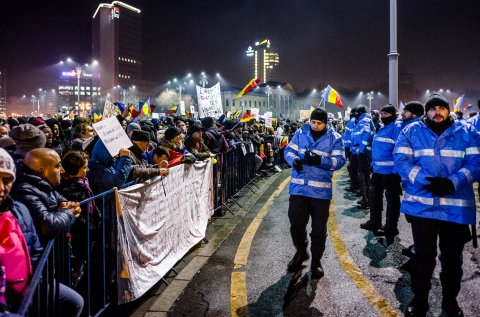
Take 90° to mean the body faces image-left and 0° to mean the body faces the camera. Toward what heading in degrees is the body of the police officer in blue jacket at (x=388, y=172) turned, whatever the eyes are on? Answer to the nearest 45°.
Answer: approximately 45°

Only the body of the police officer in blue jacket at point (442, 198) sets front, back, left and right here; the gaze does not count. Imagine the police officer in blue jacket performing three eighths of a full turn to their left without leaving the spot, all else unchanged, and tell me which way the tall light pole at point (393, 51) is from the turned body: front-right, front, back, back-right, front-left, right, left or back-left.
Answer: front-left

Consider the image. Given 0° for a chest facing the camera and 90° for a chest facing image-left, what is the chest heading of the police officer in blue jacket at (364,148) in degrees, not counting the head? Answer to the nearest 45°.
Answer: approximately 90°

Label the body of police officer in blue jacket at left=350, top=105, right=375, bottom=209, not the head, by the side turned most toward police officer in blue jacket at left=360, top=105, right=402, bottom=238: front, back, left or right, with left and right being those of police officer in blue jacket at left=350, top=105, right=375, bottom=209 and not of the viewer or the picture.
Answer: left

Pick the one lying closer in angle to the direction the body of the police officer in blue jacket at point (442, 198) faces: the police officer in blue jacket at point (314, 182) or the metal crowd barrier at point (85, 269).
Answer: the metal crowd barrier

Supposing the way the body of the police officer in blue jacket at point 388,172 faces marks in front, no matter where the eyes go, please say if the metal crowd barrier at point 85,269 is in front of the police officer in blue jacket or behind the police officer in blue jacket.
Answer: in front

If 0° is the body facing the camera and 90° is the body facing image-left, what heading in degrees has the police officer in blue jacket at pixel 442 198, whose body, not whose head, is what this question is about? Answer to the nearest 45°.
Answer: approximately 0°

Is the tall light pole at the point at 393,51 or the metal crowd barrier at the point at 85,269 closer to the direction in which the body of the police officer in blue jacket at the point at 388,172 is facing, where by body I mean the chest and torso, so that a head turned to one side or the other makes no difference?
the metal crowd barrier

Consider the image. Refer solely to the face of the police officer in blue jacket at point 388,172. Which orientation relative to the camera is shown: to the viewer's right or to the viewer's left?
to the viewer's left

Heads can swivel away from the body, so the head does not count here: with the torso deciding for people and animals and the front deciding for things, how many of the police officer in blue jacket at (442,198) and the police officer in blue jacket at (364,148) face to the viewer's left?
1
